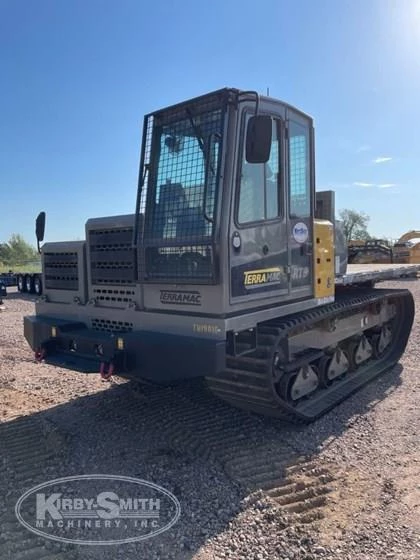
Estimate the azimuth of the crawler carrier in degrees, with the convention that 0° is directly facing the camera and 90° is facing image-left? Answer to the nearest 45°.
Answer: approximately 45°

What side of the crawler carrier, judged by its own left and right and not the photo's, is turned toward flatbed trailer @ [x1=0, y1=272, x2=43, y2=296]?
right
